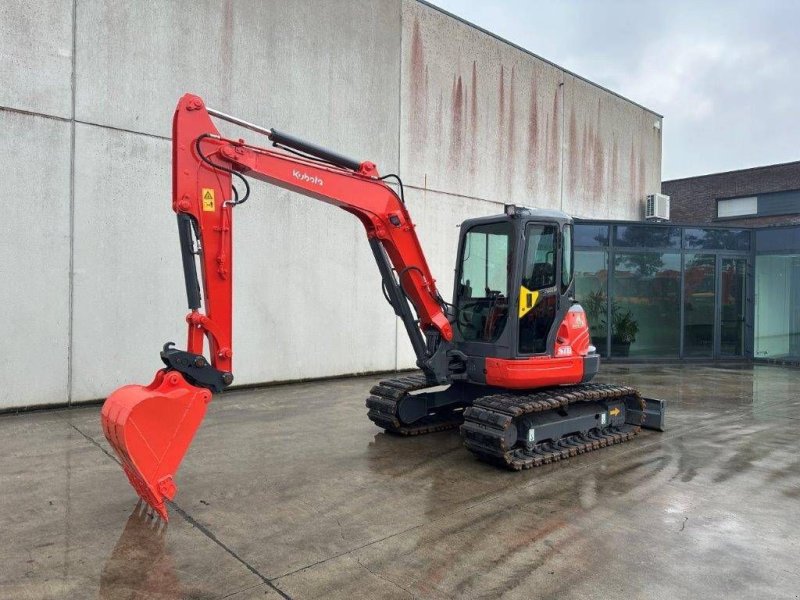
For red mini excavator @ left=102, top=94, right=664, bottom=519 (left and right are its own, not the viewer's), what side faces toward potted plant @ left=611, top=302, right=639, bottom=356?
back

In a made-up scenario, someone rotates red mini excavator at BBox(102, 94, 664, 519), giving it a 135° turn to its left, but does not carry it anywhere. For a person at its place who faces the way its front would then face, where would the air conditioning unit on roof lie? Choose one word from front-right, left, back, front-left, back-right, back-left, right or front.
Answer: front-left

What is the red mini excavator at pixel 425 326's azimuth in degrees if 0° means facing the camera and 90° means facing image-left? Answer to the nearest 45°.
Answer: approximately 45°
